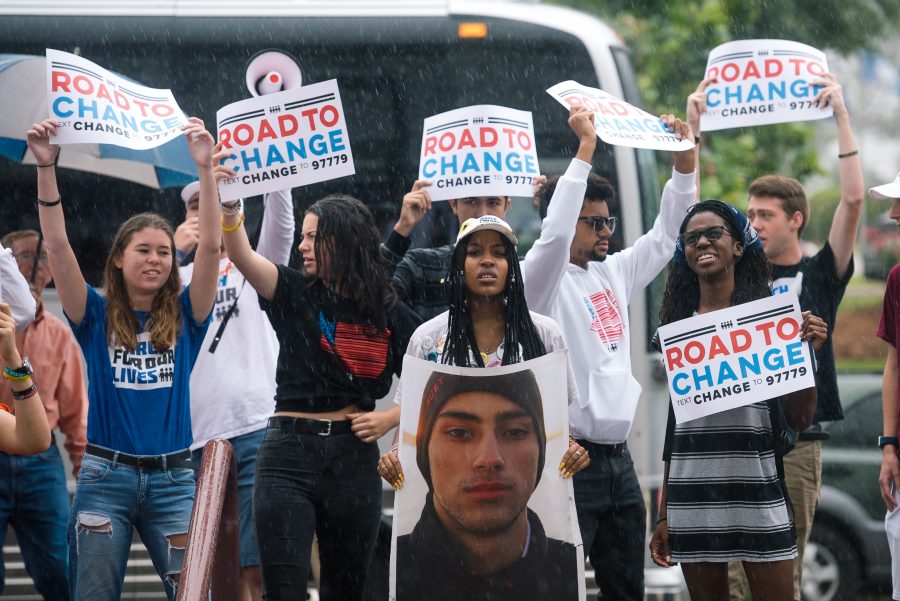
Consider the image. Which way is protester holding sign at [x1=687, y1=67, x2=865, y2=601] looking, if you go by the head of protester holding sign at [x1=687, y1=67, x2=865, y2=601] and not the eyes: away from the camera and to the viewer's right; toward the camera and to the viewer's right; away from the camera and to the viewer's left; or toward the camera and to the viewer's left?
toward the camera and to the viewer's left

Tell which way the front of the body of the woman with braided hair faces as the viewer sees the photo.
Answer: toward the camera

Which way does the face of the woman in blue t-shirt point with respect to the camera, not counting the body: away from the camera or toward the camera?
toward the camera

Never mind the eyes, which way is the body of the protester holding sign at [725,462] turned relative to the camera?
toward the camera

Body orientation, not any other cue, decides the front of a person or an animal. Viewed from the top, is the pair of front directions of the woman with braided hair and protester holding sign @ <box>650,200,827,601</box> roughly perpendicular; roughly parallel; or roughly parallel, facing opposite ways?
roughly parallel

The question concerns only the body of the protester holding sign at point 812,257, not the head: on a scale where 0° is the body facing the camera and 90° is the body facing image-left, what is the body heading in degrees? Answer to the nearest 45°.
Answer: approximately 45°

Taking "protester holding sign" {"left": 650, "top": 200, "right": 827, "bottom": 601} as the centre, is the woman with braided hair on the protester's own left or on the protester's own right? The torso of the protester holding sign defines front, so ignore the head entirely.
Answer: on the protester's own right

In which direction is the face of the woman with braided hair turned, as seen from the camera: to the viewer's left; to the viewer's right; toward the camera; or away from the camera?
toward the camera
